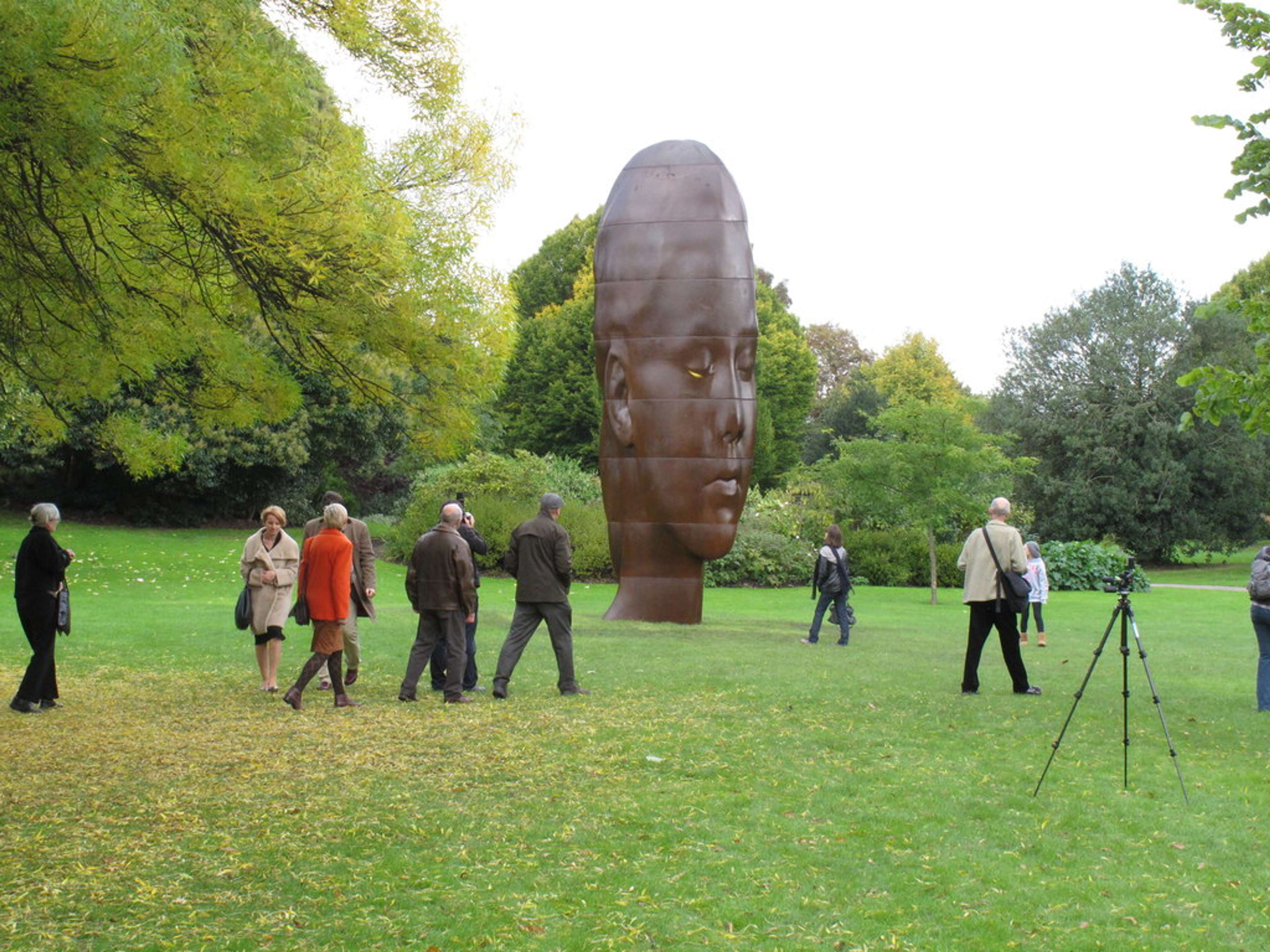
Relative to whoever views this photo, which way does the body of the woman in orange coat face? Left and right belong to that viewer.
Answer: facing away from the viewer and to the right of the viewer

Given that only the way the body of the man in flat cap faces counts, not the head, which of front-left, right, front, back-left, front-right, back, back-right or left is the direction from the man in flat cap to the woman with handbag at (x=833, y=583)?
front

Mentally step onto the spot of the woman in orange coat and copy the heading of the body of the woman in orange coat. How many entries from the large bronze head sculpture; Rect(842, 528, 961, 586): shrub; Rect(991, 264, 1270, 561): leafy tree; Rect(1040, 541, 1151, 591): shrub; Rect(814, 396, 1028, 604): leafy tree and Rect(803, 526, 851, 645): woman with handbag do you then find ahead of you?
6

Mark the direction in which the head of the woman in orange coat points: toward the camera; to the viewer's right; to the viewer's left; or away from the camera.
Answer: away from the camera

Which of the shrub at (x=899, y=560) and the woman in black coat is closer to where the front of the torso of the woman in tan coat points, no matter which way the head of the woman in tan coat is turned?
the woman in black coat

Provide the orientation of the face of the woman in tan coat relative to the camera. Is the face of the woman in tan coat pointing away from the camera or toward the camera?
toward the camera

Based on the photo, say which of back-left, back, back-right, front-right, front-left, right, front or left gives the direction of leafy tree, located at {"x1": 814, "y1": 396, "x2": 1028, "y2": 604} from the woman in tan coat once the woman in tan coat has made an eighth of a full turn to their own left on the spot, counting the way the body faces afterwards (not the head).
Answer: left

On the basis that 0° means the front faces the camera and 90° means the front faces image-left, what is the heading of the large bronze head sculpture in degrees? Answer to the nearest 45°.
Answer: approximately 315°

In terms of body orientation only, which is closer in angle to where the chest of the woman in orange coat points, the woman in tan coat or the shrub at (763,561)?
the shrub

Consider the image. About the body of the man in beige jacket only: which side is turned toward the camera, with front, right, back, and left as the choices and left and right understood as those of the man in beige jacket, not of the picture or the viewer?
back

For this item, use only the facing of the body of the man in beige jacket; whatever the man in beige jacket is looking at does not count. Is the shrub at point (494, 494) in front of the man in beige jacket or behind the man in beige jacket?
in front

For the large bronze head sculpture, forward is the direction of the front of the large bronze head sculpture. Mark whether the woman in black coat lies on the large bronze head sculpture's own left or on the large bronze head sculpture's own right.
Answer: on the large bronze head sculpture's own right

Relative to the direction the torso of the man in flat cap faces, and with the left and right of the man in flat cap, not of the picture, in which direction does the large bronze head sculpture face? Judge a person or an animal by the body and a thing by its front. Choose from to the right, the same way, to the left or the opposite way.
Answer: to the right

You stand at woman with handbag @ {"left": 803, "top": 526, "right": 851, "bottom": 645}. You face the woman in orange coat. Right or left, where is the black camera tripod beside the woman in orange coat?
left

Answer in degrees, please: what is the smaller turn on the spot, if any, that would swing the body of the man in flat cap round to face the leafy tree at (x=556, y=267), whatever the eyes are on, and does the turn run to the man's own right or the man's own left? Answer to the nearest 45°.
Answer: approximately 45° to the man's own left

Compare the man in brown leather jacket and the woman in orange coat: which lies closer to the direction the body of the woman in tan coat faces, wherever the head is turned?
the woman in orange coat

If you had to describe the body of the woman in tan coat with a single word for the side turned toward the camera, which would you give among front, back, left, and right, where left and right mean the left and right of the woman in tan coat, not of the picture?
front

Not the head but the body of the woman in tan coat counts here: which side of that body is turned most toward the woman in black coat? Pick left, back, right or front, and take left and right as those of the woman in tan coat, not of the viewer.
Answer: right

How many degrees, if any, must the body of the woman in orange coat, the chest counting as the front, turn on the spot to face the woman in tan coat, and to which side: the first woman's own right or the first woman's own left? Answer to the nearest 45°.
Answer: approximately 90° to the first woman's own left

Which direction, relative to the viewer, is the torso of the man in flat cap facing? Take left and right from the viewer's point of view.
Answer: facing away from the viewer and to the right of the viewer

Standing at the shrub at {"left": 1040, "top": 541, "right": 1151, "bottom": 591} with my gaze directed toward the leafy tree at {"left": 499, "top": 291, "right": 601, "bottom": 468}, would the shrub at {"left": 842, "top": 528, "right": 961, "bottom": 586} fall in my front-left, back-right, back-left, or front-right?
front-left
